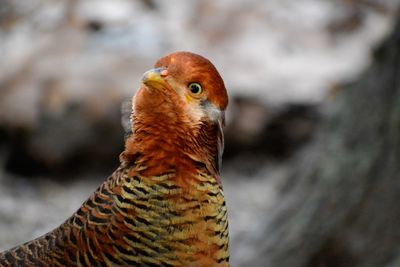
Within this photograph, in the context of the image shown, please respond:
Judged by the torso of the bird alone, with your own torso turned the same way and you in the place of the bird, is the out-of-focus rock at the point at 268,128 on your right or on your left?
on your left

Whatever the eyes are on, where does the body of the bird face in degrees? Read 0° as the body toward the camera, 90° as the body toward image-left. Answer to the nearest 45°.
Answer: approximately 315°
